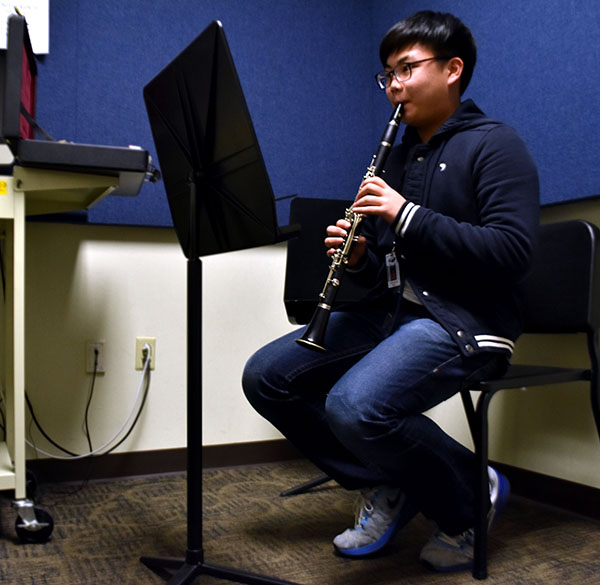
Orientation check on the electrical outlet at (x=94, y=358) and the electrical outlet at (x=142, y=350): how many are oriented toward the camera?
2

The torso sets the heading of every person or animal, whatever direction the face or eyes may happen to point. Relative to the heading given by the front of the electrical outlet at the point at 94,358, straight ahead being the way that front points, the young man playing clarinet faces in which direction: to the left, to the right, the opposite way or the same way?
to the right

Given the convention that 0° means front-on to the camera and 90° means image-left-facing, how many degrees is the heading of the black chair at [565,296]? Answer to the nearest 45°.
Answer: approximately 45°

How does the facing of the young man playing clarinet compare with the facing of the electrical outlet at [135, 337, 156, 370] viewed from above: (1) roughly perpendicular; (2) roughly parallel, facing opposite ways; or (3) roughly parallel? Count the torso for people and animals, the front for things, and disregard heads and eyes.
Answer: roughly perpendicular

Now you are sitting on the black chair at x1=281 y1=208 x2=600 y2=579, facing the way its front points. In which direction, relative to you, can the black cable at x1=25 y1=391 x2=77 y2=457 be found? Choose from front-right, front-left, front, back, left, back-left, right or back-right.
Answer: front-right

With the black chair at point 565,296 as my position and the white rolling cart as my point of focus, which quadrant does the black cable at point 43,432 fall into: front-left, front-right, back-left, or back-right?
front-right

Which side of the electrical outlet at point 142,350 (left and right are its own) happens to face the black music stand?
front

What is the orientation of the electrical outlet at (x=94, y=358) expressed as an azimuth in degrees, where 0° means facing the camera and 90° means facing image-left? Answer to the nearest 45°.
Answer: approximately 0°

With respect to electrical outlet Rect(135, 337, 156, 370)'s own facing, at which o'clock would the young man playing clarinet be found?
The young man playing clarinet is roughly at 11 o'clock from the electrical outlet.

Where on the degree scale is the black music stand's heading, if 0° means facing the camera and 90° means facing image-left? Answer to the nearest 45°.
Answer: approximately 225°

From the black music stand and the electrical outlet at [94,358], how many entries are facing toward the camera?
1

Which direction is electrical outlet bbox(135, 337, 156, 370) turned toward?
toward the camera

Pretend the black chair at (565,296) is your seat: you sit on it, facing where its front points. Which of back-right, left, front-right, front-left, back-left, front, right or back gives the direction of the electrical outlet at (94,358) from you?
front-right

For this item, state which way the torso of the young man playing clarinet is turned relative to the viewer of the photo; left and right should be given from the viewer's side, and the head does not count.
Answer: facing the viewer and to the left of the viewer

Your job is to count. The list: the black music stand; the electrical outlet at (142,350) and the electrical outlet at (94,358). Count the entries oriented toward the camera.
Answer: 2

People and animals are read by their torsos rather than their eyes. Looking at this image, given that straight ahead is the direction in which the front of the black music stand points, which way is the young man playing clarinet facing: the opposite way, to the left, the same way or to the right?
the opposite way
